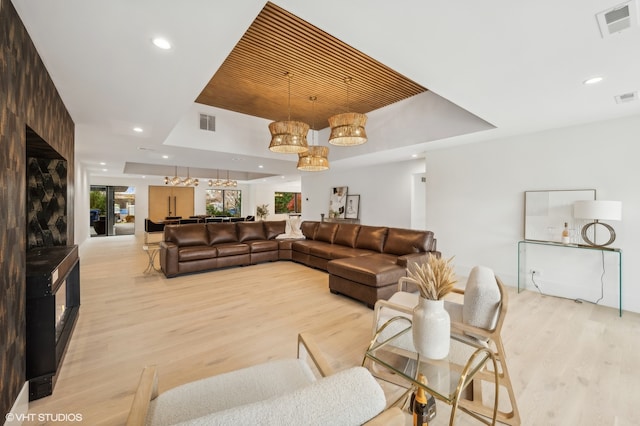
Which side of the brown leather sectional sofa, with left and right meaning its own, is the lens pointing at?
front

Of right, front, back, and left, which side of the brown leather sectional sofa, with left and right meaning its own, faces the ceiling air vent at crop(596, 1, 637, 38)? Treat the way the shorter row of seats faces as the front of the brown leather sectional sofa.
front

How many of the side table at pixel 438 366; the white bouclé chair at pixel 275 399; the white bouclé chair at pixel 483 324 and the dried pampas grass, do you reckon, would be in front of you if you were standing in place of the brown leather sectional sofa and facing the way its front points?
4

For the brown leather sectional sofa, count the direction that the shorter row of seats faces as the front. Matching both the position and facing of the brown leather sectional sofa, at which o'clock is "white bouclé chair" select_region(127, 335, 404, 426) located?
The white bouclé chair is roughly at 12 o'clock from the brown leather sectional sofa.

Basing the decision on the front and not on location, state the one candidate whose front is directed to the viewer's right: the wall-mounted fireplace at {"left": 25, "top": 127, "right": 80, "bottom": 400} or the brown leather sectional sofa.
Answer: the wall-mounted fireplace

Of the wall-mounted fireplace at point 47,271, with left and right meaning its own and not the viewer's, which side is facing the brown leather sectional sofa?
front

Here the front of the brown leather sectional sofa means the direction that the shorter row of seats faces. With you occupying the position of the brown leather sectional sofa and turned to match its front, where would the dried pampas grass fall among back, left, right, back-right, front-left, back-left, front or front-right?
front

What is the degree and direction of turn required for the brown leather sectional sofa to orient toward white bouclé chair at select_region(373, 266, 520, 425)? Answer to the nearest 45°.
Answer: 0° — it already faces it

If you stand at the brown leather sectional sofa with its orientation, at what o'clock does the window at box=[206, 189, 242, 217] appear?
The window is roughly at 5 o'clock from the brown leather sectional sofa.

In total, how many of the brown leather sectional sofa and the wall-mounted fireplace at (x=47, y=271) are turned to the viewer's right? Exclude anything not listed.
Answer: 1

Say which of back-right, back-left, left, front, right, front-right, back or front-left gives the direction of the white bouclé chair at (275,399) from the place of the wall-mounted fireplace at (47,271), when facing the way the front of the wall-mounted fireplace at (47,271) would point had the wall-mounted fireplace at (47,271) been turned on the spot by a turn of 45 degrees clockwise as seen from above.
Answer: front-right

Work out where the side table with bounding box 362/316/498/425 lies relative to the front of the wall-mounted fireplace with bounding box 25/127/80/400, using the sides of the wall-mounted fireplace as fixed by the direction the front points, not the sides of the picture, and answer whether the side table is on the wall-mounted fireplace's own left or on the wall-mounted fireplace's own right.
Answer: on the wall-mounted fireplace's own right

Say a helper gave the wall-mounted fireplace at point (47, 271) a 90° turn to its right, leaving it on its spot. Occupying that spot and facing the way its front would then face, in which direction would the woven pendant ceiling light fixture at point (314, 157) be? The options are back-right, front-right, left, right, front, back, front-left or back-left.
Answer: left

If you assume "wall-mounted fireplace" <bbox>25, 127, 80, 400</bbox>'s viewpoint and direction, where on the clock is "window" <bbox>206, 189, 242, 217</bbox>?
The window is roughly at 10 o'clock from the wall-mounted fireplace.

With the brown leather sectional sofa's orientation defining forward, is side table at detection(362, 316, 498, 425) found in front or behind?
in front

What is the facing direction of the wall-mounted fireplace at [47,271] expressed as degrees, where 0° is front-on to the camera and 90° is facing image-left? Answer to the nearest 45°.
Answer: approximately 270°

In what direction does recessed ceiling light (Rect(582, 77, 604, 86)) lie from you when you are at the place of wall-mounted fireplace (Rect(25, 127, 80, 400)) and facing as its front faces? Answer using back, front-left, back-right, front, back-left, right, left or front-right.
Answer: front-right

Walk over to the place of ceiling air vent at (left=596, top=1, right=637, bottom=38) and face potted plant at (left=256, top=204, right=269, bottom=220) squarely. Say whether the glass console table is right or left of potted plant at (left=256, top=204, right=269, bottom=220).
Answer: right

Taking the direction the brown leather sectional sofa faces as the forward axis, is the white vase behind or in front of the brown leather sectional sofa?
in front
